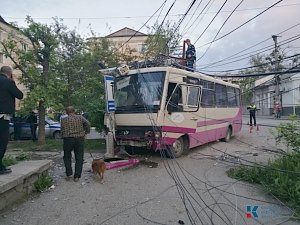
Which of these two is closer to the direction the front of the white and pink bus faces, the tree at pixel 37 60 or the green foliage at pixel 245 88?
the tree

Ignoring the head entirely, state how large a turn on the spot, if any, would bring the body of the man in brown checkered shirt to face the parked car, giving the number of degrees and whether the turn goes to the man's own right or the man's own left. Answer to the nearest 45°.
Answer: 0° — they already face it

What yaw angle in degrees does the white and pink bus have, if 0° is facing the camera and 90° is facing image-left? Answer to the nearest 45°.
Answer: approximately 45°

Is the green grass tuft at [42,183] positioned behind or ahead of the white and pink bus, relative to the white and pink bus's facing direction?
ahead

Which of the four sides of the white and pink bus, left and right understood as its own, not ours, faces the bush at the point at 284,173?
left

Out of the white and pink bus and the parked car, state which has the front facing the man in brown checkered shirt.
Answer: the white and pink bus

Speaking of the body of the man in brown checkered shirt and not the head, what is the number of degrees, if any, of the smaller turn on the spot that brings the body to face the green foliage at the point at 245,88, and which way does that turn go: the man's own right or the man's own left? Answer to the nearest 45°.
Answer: approximately 45° to the man's own right

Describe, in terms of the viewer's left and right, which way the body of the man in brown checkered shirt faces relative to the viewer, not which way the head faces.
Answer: facing away from the viewer

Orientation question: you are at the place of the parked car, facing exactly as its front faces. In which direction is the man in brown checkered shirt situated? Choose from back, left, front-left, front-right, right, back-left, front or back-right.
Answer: right

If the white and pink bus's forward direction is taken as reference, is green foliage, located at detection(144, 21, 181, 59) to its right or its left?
on its right

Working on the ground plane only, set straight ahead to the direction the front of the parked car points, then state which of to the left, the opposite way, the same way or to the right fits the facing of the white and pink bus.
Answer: the opposite way
